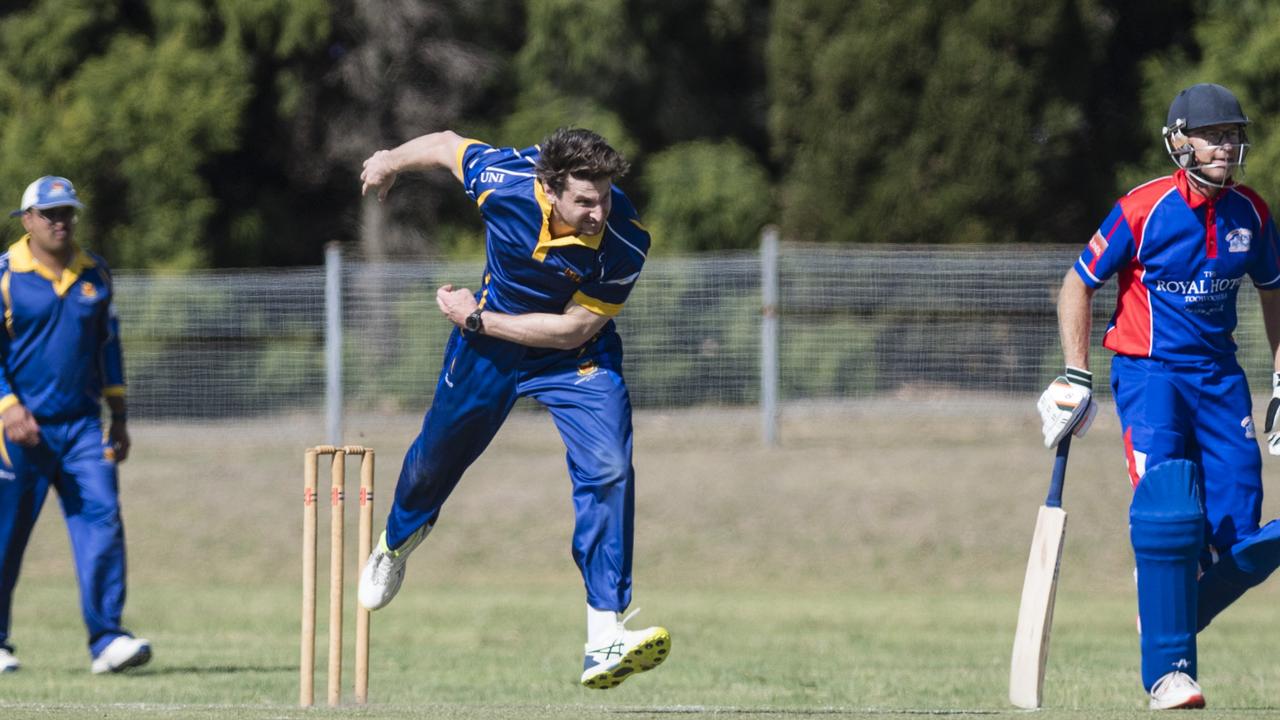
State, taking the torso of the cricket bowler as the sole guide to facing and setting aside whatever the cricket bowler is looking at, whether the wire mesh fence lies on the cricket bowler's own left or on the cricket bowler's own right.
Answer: on the cricket bowler's own left

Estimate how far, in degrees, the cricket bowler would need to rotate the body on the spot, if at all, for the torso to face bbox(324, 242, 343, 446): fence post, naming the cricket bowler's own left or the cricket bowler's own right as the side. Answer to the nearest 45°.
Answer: approximately 135° to the cricket bowler's own left

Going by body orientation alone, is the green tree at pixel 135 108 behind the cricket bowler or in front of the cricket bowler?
behind

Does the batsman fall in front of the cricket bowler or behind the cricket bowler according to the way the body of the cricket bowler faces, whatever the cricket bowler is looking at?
in front

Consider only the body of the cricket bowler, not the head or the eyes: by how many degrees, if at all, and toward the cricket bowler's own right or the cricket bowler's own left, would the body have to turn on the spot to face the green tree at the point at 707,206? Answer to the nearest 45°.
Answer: approximately 135° to the cricket bowler's own left

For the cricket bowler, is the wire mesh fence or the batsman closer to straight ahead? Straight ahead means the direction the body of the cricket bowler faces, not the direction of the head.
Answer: the batsman

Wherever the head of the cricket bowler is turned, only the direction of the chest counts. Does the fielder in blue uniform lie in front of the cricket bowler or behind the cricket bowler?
behind

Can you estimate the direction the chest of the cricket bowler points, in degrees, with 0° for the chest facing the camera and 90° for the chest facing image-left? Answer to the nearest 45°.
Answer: approximately 315°
